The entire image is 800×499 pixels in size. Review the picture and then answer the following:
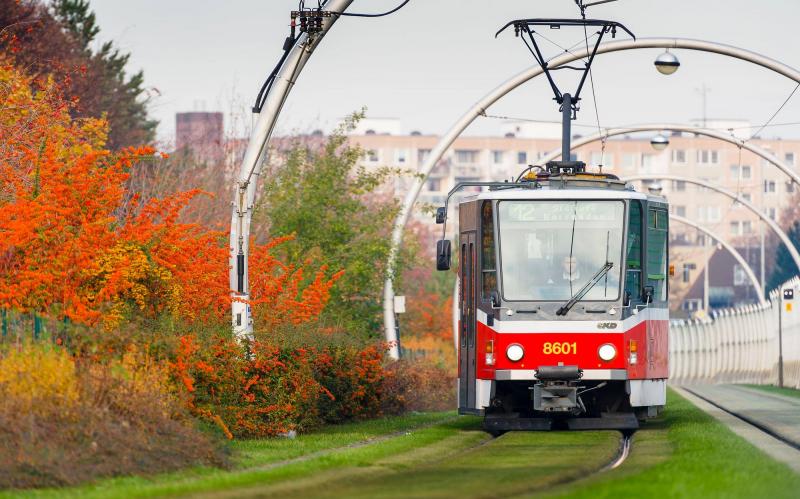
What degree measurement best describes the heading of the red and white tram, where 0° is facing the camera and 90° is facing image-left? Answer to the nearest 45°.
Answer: approximately 0°

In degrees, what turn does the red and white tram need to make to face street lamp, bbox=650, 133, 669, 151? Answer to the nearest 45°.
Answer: approximately 180°

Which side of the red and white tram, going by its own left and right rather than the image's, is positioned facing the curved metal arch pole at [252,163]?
right

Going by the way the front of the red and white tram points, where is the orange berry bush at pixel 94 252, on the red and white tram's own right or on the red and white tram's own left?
on the red and white tram's own right

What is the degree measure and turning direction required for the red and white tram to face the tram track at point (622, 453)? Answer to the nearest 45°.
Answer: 0° — it already faces it

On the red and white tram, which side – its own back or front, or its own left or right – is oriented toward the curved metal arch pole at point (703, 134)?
back

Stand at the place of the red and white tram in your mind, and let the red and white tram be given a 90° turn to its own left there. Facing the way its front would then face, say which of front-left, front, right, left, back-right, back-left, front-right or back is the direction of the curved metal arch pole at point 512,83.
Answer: left

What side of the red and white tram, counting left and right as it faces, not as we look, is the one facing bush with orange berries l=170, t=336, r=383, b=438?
right
